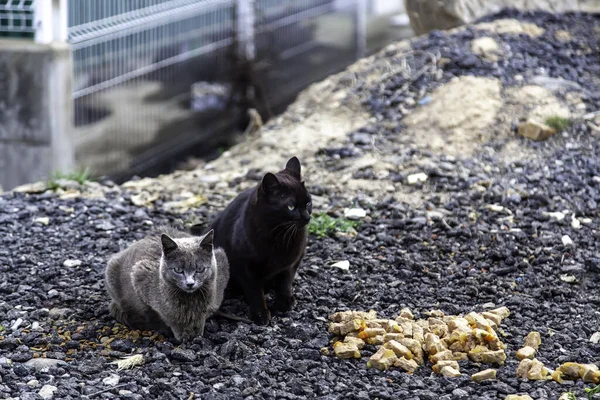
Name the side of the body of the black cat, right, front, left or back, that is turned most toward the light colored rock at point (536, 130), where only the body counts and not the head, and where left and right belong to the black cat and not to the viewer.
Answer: left

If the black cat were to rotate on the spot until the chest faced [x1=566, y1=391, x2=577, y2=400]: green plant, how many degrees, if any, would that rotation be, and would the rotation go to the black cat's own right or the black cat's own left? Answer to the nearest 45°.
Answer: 0° — it already faces it

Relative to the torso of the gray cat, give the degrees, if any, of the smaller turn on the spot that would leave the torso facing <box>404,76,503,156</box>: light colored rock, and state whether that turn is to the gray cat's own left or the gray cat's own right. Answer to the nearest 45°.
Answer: approximately 90° to the gray cat's own left

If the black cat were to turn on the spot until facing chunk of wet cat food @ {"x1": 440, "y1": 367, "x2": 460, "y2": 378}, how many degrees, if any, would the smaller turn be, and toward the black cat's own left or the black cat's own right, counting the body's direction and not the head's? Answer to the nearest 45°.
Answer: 0° — it already faces it

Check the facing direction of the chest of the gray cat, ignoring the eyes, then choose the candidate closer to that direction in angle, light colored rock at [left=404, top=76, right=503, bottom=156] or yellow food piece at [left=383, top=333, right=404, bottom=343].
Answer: the yellow food piece

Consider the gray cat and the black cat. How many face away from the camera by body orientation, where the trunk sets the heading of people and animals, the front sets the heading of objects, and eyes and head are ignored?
0

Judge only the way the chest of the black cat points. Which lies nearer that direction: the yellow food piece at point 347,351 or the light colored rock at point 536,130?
the yellow food piece

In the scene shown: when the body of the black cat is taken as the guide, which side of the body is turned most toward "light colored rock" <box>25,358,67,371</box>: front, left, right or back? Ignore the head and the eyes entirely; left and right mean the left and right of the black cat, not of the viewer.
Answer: right

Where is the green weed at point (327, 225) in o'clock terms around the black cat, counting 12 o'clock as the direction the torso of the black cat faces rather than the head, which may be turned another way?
The green weed is roughly at 8 o'clock from the black cat.

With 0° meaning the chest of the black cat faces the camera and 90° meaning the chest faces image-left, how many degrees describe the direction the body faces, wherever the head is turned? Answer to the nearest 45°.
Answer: approximately 315°

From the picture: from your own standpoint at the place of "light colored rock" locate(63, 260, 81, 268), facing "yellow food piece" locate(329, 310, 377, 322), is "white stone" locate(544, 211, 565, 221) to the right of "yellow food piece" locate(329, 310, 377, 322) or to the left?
left

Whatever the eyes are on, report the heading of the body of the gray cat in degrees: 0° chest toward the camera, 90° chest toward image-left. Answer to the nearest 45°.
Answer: approximately 315°
